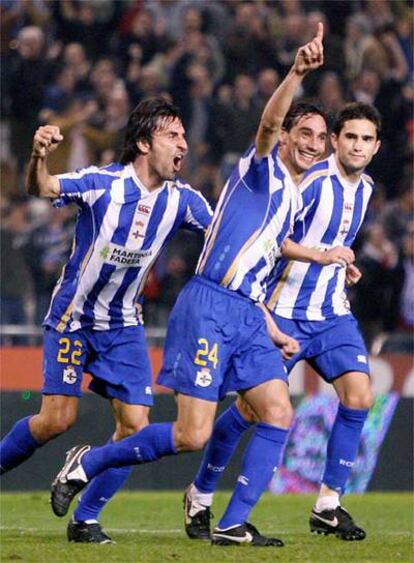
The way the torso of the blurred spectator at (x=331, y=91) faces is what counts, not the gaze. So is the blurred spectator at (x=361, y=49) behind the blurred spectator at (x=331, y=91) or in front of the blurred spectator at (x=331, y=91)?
behind

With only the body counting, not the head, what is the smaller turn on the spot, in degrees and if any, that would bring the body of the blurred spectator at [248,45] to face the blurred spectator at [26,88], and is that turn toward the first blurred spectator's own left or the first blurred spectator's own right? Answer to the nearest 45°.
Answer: approximately 90° to the first blurred spectator's own right

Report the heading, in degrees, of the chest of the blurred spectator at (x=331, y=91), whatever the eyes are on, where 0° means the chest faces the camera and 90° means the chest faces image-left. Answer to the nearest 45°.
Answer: approximately 0°

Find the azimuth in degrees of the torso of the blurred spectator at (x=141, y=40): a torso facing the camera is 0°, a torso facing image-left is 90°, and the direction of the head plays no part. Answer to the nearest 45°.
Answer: approximately 0°
